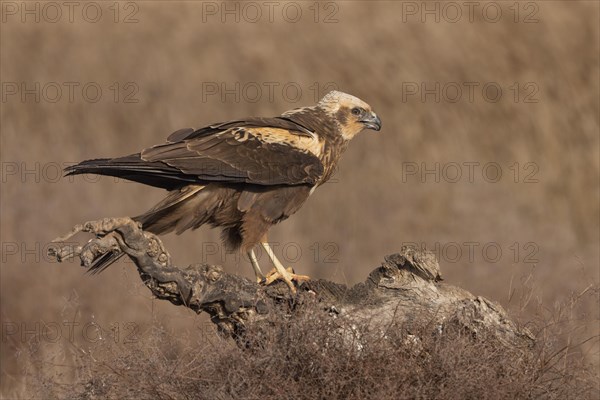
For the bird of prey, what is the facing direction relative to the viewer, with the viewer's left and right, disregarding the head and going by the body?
facing to the right of the viewer
